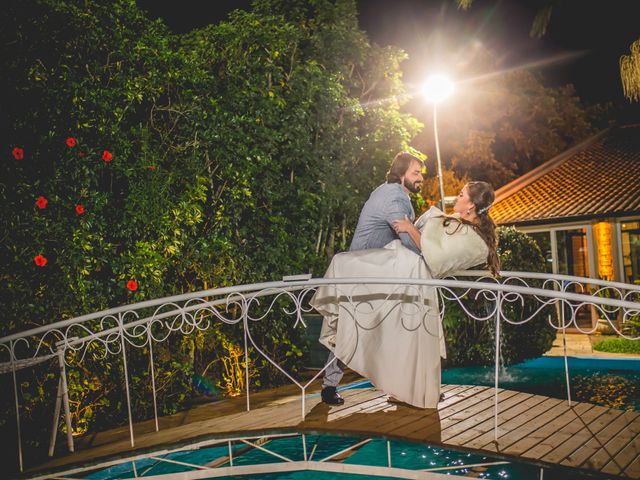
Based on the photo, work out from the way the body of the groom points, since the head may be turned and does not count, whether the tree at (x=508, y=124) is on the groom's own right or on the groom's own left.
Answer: on the groom's own left

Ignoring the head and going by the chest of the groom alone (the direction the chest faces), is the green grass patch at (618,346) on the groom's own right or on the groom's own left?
on the groom's own left

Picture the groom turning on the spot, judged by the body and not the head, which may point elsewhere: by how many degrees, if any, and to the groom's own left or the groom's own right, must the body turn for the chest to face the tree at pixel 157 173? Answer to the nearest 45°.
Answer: approximately 135° to the groom's own left

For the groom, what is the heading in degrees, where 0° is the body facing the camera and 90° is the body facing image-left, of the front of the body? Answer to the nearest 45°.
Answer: approximately 270°
